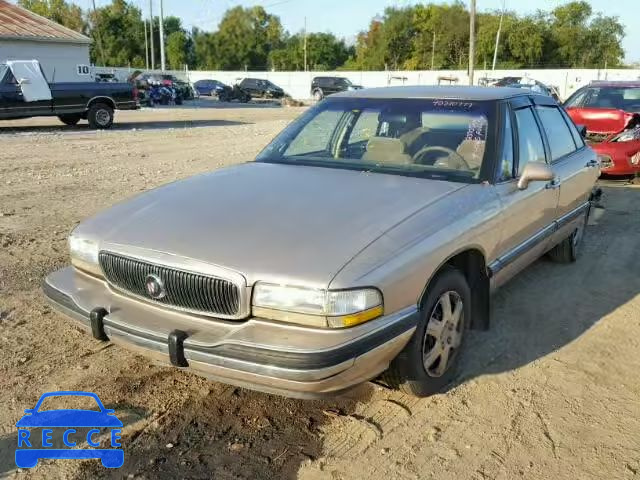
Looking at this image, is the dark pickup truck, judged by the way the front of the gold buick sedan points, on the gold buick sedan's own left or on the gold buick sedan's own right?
on the gold buick sedan's own right

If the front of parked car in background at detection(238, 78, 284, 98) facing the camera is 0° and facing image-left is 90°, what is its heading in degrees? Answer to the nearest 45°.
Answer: approximately 270°

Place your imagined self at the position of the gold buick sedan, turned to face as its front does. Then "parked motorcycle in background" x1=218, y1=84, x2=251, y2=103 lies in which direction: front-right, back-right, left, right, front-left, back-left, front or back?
back-right

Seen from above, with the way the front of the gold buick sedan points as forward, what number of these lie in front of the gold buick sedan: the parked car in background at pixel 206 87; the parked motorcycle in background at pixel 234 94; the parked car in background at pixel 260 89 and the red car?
0

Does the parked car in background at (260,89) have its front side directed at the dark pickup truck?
no

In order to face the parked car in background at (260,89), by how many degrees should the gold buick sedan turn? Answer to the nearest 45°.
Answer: approximately 135° to its right

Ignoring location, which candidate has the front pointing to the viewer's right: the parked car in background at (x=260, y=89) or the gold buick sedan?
the parked car in background

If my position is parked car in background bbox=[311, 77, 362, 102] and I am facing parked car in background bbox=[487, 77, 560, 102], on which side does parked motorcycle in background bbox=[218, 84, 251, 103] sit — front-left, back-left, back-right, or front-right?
back-right

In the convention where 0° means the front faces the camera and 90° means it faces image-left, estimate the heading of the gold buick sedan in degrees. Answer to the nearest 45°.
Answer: approximately 45°

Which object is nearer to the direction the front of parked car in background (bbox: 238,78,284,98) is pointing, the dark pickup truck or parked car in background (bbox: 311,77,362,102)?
the parked car in background

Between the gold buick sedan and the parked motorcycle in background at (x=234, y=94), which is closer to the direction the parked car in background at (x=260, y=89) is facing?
the gold buick sedan

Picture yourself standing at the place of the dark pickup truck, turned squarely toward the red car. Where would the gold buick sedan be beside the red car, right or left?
right

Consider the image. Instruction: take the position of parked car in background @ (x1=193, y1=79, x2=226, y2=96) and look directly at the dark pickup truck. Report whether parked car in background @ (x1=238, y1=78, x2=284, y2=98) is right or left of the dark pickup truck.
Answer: left

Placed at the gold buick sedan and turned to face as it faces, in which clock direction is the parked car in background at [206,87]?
The parked car in background is roughly at 4 o'clock from the gold buick sedan.
